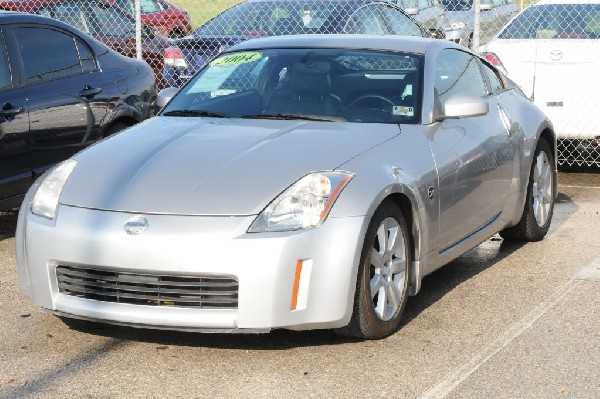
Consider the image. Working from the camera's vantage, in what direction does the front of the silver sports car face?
facing the viewer and to the left of the viewer

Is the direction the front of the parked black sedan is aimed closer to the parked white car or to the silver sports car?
the silver sports car

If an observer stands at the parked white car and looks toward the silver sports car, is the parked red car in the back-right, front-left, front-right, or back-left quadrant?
back-right

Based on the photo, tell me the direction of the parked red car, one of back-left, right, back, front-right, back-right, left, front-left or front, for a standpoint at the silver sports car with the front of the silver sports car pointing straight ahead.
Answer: back-right

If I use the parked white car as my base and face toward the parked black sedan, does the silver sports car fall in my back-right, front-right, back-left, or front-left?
front-left

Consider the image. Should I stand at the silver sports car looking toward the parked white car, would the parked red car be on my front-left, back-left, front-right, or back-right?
front-left

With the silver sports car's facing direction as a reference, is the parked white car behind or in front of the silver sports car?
behind

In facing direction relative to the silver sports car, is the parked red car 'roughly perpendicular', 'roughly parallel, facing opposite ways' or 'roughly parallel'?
roughly perpendicular
